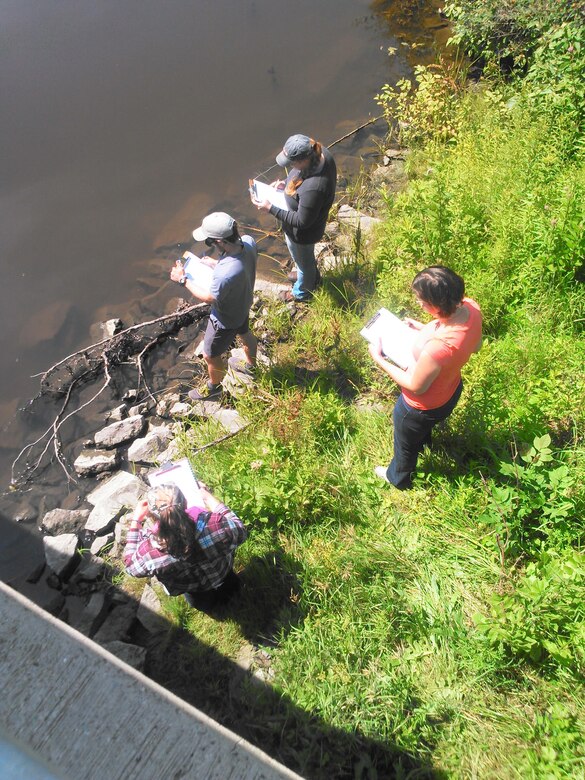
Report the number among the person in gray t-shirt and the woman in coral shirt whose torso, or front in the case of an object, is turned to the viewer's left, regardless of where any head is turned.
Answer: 2

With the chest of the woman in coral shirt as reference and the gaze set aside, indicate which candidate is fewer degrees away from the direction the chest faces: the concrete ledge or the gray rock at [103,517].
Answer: the gray rock

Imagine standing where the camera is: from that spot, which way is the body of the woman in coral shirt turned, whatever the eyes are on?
to the viewer's left

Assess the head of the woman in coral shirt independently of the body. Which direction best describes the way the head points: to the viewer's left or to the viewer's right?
to the viewer's left

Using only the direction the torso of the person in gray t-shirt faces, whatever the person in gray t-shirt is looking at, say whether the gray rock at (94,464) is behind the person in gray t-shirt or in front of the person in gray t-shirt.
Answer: in front

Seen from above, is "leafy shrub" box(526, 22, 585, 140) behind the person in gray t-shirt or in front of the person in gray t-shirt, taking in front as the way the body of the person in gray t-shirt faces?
behind

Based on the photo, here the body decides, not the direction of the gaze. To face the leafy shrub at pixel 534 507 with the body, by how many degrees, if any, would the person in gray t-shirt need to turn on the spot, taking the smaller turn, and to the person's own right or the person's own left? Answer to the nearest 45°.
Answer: approximately 135° to the person's own left

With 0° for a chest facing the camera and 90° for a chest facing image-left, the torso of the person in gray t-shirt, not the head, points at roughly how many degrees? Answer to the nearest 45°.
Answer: approximately 90°
